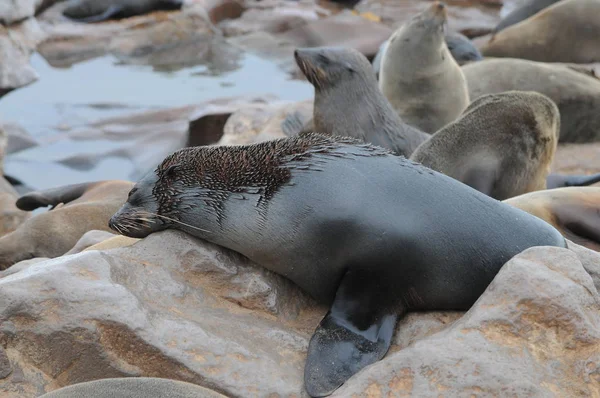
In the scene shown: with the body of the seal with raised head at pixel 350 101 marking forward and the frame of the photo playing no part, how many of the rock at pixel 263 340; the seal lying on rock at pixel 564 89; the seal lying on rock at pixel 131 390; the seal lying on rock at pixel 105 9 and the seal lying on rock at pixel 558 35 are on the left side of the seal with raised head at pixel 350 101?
2

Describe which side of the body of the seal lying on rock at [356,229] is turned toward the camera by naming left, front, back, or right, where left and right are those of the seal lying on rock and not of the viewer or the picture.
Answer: left

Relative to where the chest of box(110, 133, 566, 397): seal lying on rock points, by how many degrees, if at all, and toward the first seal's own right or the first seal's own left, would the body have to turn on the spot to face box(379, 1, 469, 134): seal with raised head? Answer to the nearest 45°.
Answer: approximately 90° to the first seal's own right

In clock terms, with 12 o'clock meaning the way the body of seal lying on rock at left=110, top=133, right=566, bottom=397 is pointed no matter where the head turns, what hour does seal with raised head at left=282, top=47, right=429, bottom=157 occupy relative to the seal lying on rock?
The seal with raised head is roughly at 3 o'clock from the seal lying on rock.

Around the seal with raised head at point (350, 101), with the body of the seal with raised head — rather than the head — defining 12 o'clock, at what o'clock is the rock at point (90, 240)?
The rock is roughly at 10 o'clock from the seal with raised head.

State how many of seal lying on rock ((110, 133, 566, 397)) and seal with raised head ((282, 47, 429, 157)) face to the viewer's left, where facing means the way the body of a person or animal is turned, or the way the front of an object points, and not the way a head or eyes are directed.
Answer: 2

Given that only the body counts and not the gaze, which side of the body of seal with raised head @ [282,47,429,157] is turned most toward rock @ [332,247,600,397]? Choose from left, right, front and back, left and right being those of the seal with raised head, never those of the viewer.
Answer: left

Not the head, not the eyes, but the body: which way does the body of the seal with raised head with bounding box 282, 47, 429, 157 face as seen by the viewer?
to the viewer's left

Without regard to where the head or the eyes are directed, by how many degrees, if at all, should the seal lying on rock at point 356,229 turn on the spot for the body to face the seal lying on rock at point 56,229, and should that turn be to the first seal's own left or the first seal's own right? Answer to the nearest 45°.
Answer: approximately 45° to the first seal's own right

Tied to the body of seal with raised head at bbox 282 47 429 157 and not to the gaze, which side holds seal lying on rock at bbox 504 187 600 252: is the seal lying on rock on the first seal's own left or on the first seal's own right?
on the first seal's own left

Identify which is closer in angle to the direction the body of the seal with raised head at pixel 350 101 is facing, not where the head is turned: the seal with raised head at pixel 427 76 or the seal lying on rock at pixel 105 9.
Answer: the seal lying on rock

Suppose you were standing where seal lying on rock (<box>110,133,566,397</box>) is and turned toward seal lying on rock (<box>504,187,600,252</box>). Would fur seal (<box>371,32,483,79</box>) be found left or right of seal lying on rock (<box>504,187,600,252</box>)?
left

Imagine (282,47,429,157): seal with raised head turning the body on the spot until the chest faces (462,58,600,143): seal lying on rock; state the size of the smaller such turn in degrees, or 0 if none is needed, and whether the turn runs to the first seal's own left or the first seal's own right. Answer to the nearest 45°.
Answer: approximately 135° to the first seal's own right
